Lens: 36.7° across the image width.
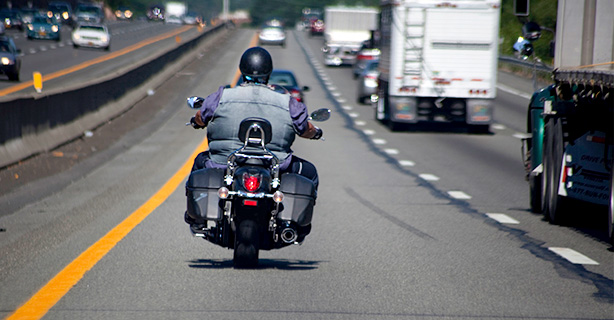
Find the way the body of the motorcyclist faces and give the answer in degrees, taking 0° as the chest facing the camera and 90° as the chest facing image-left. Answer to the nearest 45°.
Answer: approximately 180°

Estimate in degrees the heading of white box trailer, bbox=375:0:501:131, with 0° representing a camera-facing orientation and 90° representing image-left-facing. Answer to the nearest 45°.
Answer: approximately 180°

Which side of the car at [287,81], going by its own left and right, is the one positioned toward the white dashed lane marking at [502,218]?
back

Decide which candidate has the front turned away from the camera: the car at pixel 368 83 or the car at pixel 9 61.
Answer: the car at pixel 368 83

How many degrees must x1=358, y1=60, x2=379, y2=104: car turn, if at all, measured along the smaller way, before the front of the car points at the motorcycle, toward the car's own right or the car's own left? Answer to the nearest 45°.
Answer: approximately 180°

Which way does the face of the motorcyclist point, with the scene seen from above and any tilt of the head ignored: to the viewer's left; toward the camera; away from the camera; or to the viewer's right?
away from the camera

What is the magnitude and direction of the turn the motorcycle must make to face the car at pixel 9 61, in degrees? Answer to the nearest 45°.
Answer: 0° — it already faces it

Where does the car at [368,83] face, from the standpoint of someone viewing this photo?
facing away from the viewer

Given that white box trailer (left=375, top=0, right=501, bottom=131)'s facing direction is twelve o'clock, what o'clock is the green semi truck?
The green semi truck is roughly at 6 o'clock from the white box trailer.

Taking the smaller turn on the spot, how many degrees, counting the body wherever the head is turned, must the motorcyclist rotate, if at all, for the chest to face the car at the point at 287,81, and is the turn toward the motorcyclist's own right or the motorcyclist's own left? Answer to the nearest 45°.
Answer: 0° — they already face it
